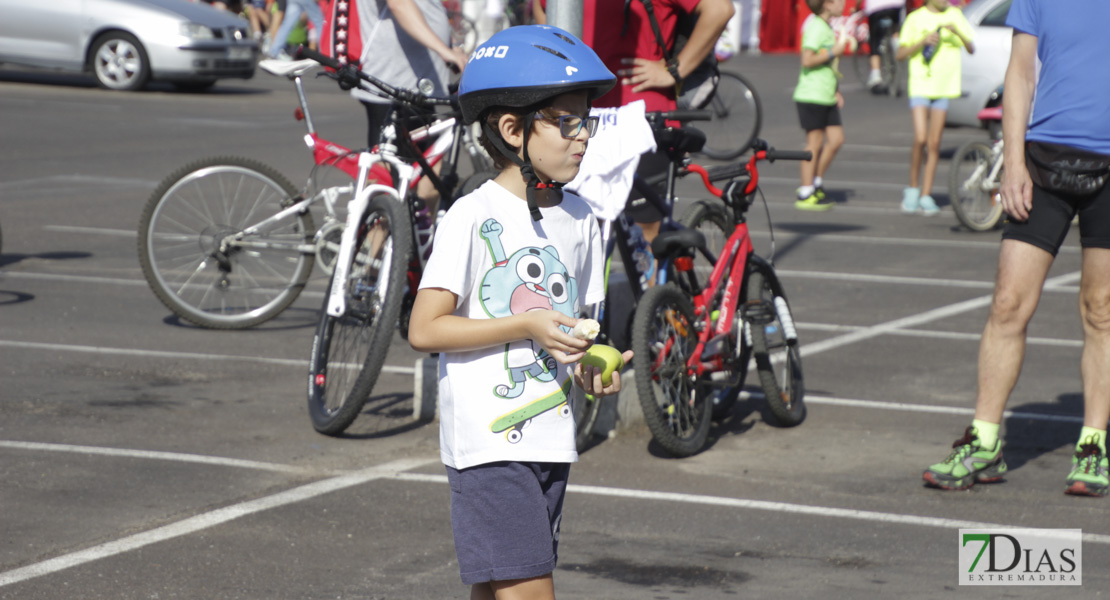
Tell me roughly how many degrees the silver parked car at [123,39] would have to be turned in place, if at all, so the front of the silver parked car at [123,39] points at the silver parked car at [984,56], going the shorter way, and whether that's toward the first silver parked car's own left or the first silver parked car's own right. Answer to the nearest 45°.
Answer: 0° — it already faces it

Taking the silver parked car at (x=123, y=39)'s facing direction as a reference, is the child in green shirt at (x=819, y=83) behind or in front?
in front

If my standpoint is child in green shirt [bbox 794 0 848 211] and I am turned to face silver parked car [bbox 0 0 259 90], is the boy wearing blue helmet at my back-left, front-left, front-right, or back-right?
back-left

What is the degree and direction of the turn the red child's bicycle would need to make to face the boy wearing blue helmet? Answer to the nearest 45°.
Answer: approximately 135° to its right

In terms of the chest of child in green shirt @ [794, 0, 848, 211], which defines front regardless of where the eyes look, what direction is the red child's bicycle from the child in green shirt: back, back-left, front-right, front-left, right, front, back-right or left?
right

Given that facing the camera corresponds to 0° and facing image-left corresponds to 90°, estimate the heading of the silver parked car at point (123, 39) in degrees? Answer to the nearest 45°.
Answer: approximately 315°

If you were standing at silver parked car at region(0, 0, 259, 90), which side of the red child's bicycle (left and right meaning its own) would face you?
left

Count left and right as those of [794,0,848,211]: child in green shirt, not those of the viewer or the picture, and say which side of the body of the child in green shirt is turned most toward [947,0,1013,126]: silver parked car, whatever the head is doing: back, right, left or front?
left

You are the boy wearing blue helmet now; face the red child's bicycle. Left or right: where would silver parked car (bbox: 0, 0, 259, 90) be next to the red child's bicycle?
left

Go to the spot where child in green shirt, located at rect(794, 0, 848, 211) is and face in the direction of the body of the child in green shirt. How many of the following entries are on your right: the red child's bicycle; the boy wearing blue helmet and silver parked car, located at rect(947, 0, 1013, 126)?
2

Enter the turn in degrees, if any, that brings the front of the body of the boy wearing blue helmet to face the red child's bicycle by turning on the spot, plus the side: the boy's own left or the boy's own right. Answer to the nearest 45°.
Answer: approximately 135° to the boy's own left

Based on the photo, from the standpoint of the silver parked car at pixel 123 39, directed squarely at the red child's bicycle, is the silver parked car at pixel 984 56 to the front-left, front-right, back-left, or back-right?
front-left

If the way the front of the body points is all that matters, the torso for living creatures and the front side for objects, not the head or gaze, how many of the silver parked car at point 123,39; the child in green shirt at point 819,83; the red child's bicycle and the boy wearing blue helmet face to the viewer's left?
0

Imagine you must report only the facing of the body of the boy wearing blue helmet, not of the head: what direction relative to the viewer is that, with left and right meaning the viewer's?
facing the viewer and to the right of the viewer

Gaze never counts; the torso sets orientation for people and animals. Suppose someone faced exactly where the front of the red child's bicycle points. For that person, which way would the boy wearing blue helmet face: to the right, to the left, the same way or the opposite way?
to the right

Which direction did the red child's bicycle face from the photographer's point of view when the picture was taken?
facing away from the viewer and to the right of the viewer
